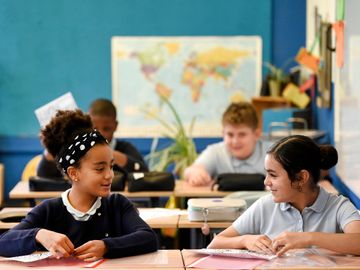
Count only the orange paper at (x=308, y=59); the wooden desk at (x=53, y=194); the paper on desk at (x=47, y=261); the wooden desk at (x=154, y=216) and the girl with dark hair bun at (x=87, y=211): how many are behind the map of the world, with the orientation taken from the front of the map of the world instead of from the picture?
0

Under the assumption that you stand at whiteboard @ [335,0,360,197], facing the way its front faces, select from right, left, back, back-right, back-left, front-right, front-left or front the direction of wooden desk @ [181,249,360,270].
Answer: left

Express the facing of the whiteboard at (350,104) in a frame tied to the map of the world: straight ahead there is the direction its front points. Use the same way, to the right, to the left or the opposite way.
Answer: to the right

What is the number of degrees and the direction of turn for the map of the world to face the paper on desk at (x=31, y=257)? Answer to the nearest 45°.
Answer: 0° — it already faces it

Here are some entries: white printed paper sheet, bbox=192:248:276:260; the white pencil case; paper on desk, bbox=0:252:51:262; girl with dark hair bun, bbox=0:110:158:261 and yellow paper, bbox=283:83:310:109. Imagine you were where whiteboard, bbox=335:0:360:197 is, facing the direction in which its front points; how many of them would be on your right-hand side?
1

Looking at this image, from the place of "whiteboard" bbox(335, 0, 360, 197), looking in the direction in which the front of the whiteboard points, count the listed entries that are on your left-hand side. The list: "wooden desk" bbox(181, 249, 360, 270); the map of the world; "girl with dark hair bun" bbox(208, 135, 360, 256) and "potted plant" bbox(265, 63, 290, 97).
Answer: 2

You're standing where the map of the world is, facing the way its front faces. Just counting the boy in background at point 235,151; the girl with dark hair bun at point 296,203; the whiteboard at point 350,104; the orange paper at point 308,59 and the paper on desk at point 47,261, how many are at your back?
0

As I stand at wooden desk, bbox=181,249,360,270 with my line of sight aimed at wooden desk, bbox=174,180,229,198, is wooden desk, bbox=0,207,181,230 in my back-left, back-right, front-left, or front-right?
front-left

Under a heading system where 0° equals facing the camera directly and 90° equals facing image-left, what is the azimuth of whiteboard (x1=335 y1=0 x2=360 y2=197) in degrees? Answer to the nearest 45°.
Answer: approximately 90°

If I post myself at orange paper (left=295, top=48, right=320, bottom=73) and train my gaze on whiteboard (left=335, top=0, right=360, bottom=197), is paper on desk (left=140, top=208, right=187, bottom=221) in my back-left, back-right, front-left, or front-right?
front-right

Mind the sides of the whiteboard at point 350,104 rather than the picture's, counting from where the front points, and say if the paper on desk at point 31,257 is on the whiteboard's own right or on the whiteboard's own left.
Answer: on the whiteboard's own left

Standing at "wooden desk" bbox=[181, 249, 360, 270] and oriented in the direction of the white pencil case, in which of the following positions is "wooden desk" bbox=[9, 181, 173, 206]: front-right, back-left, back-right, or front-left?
front-left

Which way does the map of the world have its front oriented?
toward the camera

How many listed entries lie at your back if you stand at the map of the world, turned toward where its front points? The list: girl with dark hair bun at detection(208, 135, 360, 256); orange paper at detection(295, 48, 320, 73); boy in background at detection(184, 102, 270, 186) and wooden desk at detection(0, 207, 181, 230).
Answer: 0

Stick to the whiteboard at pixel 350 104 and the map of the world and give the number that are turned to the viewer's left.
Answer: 1

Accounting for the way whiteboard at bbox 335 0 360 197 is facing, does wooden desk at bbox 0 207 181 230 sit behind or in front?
in front

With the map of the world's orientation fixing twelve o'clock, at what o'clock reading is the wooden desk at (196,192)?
The wooden desk is roughly at 12 o'clock from the map of the world.

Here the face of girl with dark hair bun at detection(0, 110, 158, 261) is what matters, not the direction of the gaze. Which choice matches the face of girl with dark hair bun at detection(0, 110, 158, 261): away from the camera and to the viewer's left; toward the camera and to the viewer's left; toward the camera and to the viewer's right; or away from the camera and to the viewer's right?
toward the camera and to the viewer's right

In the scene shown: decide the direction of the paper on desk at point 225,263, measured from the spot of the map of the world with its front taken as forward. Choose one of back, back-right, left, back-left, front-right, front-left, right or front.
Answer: front
